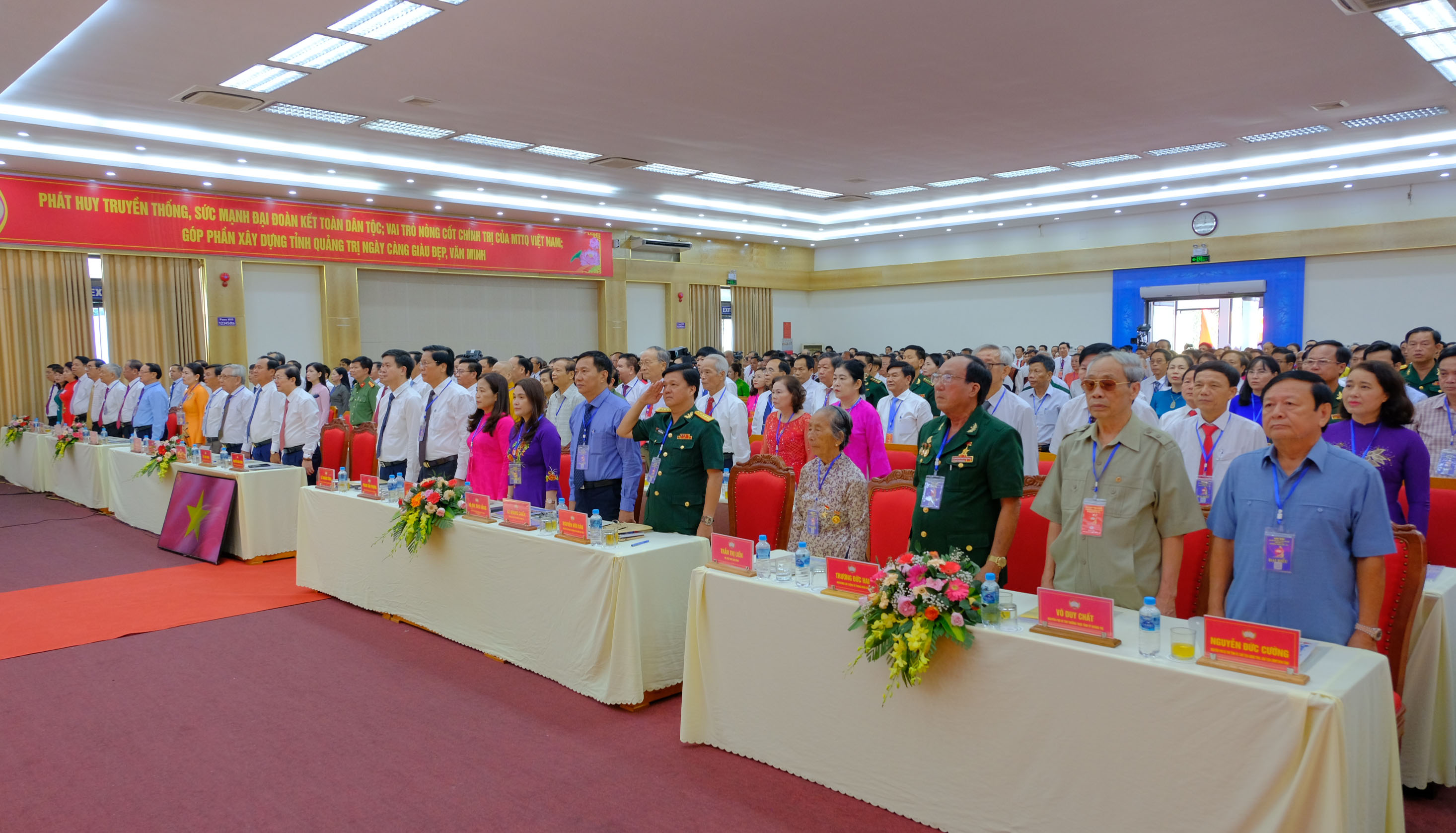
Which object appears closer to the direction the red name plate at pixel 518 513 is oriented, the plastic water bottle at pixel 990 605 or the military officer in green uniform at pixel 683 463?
the plastic water bottle

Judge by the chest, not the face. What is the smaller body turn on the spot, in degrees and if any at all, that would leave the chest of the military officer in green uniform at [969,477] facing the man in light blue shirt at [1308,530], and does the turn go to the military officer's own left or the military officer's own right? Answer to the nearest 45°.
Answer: approximately 90° to the military officer's own left

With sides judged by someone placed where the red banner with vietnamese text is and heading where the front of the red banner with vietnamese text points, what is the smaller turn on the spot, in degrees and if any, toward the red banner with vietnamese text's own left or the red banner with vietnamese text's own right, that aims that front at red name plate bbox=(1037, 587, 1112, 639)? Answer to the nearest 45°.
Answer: approximately 45° to the red banner with vietnamese text's own right

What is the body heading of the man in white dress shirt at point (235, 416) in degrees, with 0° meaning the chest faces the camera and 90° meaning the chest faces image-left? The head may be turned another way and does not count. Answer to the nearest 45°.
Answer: approximately 45°

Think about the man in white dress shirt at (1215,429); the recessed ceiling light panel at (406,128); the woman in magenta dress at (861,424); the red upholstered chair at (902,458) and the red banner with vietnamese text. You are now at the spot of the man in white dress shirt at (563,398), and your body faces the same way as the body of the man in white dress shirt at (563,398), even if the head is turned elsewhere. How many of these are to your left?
3

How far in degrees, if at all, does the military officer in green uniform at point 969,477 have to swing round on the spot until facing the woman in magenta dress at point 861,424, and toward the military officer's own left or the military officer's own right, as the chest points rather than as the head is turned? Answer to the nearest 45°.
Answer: approximately 135° to the military officer's own right
